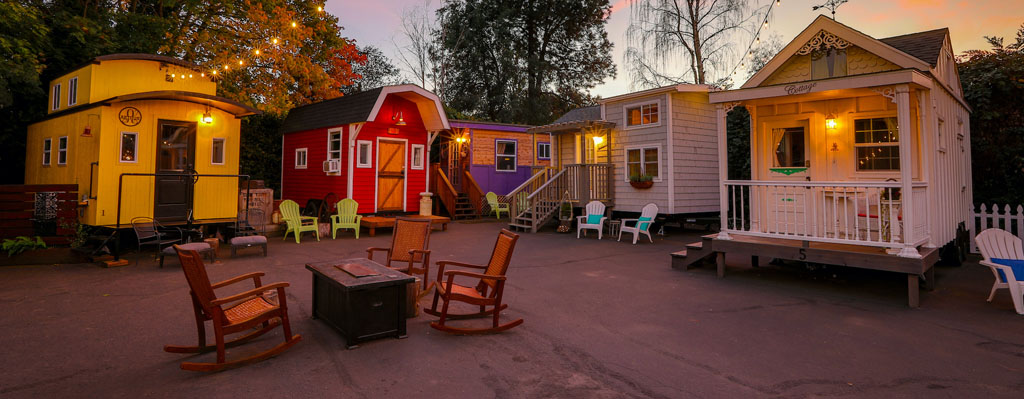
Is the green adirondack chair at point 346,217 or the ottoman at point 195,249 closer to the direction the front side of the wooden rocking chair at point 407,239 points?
the ottoman

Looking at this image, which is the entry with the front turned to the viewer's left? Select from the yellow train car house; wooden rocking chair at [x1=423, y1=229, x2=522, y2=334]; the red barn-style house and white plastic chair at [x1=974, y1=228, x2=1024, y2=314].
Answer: the wooden rocking chair

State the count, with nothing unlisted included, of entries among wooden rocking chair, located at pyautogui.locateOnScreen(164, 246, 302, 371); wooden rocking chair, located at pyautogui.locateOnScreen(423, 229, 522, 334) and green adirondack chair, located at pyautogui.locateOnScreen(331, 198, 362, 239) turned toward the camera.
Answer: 1

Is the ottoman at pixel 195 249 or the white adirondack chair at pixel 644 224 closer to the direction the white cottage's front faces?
the ottoman

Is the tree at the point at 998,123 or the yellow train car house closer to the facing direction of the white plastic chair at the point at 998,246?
the yellow train car house

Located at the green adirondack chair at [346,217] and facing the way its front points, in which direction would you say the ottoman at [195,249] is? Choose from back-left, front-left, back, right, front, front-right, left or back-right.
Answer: front-right

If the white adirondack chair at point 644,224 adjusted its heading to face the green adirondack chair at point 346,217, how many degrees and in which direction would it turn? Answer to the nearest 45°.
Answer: approximately 45° to its right

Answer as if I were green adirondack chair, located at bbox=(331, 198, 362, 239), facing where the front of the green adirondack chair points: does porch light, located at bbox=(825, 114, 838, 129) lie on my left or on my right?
on my left

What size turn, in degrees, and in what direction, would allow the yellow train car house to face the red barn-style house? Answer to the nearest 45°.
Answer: approximately 45° to its left

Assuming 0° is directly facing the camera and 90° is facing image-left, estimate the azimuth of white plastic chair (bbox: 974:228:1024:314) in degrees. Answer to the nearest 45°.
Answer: approximately 315°

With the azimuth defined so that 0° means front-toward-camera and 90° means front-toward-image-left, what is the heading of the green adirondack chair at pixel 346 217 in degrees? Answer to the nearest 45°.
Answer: approximately 0°

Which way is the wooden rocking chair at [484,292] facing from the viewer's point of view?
to the viewer's left

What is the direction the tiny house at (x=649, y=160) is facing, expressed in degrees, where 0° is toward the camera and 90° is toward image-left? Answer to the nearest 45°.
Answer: approximately 45°
